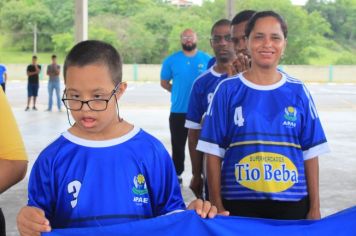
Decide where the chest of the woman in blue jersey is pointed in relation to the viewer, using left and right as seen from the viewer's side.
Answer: facing the viewer

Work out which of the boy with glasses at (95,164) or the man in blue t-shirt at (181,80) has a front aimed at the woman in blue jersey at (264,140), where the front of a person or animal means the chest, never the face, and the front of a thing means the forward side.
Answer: the man in blue t-shirt

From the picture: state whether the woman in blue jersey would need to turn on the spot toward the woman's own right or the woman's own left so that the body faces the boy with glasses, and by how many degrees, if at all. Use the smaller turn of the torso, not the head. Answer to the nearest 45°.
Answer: approximately 45° to the woman's own right

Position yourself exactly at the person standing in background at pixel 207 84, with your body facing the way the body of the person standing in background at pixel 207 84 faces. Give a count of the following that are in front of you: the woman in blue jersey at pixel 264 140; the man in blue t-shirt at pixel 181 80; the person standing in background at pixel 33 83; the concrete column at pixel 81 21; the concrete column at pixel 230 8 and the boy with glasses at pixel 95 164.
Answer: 2

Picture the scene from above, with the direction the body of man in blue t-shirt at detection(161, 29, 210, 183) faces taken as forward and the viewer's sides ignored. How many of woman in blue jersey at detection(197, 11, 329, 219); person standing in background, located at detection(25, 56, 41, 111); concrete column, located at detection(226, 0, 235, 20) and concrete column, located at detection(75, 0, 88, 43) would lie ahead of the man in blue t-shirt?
1

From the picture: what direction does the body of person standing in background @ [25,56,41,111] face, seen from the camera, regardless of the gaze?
toward the camera

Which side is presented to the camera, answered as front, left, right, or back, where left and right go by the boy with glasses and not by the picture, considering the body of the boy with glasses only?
front

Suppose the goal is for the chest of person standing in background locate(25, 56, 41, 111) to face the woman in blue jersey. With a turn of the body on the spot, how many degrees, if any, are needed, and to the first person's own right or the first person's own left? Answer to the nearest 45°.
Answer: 0° — they already face them

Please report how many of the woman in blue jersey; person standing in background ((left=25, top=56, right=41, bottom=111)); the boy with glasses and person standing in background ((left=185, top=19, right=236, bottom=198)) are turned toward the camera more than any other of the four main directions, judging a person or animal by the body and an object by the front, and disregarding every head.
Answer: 4

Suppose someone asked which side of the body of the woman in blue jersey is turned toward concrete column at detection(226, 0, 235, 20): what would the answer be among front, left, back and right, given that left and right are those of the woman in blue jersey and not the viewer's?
back

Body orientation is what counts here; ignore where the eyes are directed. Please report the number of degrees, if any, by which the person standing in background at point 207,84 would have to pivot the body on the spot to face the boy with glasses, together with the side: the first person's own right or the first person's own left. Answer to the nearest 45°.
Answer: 0° — they already face them
